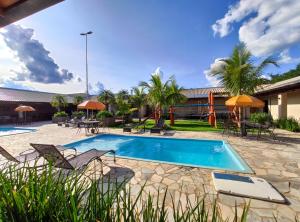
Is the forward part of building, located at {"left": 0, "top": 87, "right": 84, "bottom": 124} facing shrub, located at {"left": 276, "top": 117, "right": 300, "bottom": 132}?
yes

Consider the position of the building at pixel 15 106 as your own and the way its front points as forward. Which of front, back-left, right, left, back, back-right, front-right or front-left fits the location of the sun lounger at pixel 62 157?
front-right

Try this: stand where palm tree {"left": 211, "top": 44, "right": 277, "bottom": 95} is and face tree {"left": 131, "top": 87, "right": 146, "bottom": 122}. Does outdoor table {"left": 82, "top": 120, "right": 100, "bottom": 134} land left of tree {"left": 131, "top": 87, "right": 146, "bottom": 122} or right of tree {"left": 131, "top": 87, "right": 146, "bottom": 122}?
left

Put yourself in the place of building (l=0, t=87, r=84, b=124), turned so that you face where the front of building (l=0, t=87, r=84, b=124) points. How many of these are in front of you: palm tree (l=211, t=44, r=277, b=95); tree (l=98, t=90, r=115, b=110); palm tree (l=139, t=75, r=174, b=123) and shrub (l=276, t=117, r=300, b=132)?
4

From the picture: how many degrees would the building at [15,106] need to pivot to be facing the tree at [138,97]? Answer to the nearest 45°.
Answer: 0° — it already faces it

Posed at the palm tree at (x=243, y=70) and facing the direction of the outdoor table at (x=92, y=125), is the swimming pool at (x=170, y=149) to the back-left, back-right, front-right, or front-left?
front-left

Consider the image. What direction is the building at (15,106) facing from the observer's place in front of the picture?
facing the viewer and to the right of the viewer

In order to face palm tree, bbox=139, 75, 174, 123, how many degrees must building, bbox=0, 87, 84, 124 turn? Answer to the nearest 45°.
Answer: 0° — it already faces it

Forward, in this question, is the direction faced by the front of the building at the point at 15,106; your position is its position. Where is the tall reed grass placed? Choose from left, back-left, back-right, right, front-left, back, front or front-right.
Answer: front-right

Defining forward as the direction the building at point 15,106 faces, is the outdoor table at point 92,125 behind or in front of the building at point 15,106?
in front

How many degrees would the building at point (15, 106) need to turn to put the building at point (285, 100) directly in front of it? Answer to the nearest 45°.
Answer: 0° — it already faces it

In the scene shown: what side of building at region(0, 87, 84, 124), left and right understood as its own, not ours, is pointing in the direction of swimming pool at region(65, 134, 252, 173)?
front
